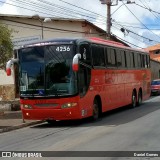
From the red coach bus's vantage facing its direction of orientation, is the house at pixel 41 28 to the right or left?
on its right

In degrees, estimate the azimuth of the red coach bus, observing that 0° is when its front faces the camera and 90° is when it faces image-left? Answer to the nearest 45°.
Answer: approximately 45°

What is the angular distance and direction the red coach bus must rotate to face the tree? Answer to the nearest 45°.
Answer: approximately 90° to its right
